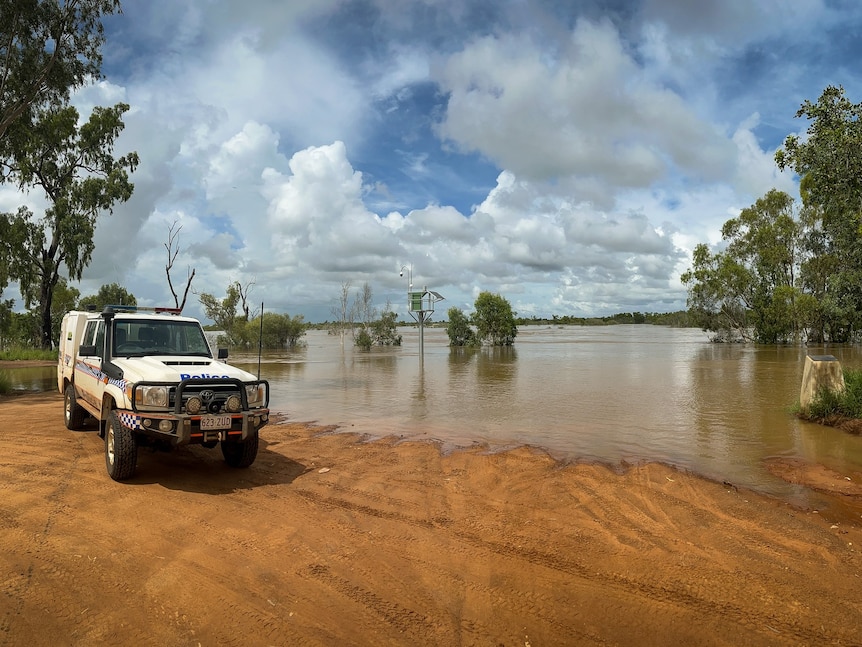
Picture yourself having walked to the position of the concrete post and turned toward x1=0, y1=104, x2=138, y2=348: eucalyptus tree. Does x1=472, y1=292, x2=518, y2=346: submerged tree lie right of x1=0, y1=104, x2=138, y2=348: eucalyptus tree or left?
right

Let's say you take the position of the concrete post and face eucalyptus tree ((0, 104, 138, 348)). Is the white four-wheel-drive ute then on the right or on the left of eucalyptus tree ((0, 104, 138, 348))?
left

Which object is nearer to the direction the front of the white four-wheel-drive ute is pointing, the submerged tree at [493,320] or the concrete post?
the concrete post

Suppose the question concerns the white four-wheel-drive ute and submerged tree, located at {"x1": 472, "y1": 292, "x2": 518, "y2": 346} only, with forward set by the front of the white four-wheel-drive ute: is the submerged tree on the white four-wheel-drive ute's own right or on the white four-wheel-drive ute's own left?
on the white four-wheel-drive ute's own left

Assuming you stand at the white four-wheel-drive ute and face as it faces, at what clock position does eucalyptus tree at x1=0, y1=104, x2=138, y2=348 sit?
The eucalyptus tree is roughly at 7 o'clock from the white four-wheel-drive ute.

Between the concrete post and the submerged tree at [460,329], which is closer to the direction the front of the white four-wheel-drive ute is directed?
the concrete post

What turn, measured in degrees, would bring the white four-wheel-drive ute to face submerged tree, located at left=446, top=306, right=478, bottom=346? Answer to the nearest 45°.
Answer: approximately 90° to its left

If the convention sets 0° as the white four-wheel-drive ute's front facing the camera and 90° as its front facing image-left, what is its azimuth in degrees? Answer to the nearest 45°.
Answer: approximately 315°

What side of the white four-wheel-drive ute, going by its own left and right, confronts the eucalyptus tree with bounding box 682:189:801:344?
left

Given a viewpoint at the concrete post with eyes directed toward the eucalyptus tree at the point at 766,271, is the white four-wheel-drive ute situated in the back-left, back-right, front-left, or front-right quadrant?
back-left

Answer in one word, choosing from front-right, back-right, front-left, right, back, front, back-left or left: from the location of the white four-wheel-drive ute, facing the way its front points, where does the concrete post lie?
front-left
